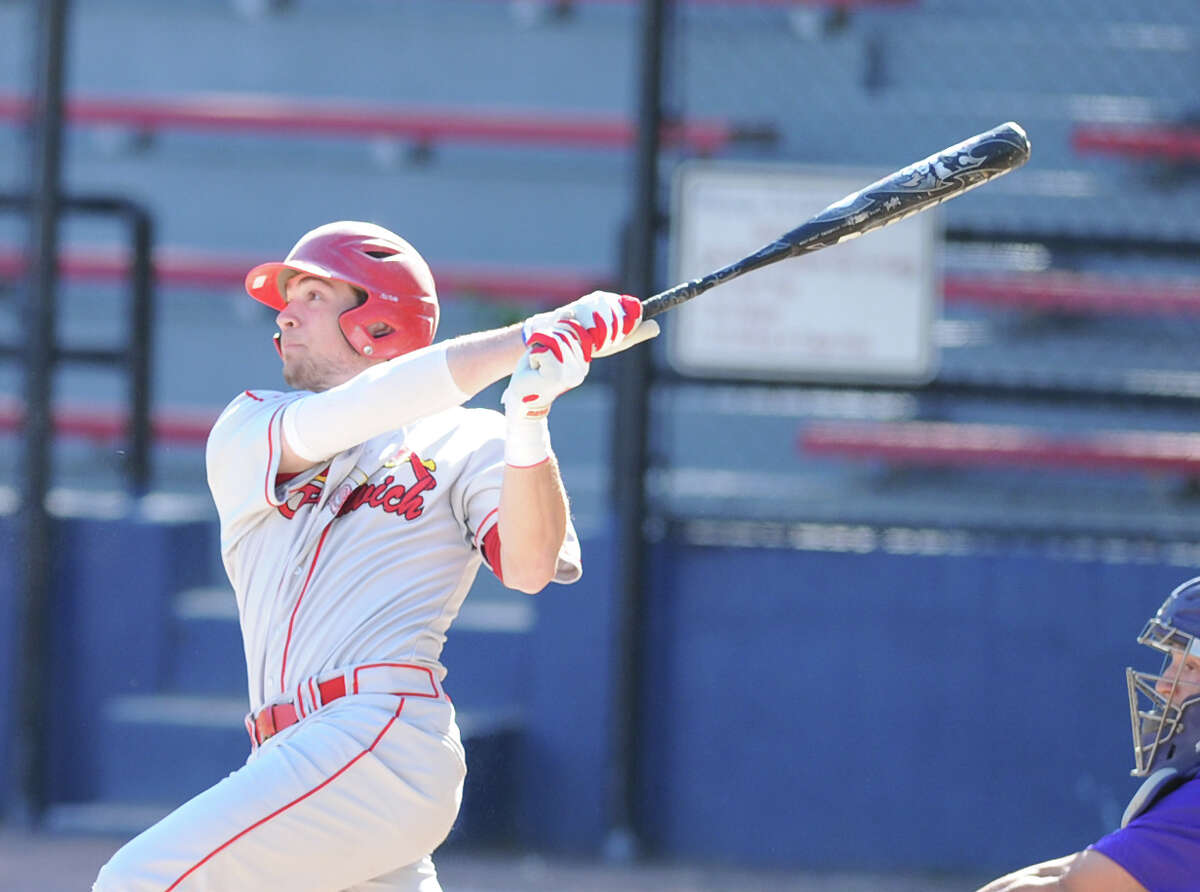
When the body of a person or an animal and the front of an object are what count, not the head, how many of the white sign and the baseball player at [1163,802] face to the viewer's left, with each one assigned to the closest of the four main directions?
1

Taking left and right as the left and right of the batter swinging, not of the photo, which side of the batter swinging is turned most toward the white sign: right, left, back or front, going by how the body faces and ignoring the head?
back

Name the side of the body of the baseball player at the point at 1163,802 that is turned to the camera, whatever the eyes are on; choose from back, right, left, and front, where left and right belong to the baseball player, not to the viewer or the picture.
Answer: left

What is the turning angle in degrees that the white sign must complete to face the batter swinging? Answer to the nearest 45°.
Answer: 0° — it already faces them

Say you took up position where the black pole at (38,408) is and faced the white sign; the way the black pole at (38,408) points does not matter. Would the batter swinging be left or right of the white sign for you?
right

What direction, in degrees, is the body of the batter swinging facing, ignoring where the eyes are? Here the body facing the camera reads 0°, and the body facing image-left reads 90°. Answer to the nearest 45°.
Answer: approximately 45°

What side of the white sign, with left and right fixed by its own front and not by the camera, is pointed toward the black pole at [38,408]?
right

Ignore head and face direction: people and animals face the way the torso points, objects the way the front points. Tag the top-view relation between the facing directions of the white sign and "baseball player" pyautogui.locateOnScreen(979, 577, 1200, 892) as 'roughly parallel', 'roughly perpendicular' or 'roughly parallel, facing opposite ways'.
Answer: roughly perpendicular

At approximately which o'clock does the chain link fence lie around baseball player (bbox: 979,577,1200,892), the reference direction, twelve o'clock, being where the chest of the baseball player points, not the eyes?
The chain link fence is roughly at 3 o'clock from the baseball player.

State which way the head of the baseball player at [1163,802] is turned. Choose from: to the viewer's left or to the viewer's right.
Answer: to the viewer's left

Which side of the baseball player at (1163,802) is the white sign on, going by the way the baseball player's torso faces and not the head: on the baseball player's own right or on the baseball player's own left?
on the baseball player's own right

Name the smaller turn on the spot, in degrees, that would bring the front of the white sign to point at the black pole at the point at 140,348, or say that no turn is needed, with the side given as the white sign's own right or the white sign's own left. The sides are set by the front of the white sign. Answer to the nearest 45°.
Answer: approximately 90° to the white sign's own right

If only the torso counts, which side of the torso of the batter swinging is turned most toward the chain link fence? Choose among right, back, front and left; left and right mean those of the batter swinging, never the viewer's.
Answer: back
